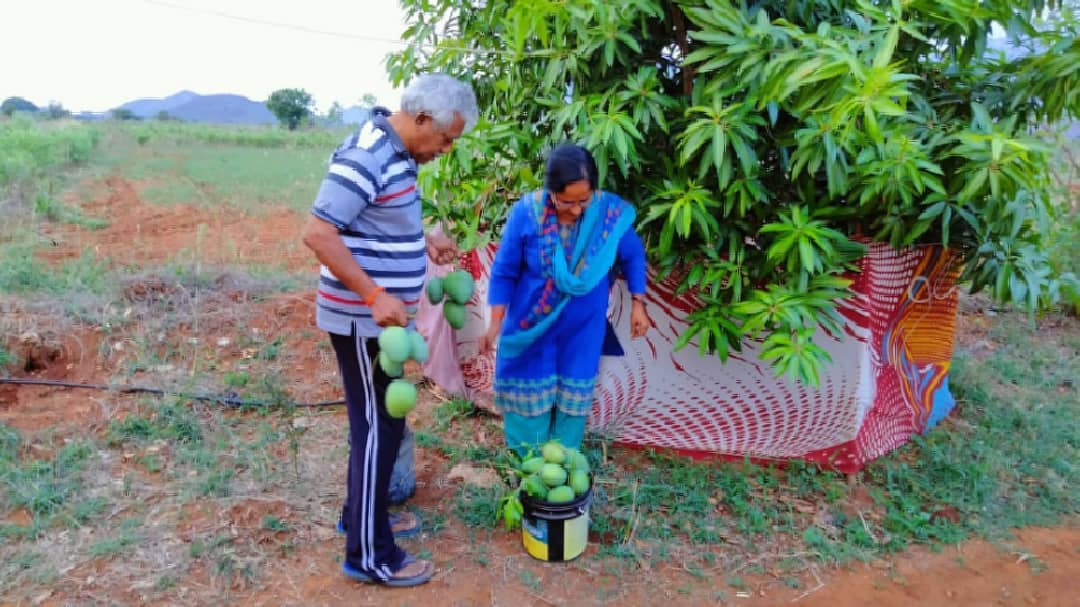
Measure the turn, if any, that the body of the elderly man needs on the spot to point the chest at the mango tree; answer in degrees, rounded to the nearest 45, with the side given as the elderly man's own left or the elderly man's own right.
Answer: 0° — they already face it

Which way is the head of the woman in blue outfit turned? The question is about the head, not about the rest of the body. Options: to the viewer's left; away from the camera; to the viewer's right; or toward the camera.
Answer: toward the camera

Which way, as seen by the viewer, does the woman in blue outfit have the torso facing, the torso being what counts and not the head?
toward the camera

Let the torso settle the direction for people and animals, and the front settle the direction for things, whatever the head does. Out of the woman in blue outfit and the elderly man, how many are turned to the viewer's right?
1

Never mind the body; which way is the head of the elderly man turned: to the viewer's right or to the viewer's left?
to the viewer's right

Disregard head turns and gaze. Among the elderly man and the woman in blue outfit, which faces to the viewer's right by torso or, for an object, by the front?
the elderly man

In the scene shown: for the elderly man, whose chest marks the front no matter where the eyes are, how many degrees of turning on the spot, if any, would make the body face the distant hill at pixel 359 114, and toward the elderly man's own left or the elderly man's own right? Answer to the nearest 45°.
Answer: approximately 90° to the elderly man's own left

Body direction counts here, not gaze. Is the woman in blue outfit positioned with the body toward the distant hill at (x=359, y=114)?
no

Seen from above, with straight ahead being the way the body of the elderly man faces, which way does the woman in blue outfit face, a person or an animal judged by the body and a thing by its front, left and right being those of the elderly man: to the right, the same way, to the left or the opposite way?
to the right

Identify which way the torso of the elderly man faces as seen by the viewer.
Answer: to the viewer's right
